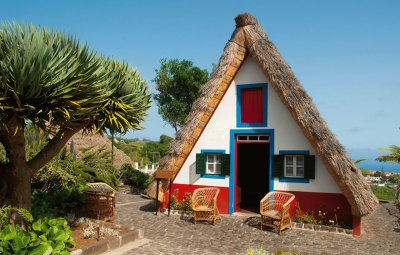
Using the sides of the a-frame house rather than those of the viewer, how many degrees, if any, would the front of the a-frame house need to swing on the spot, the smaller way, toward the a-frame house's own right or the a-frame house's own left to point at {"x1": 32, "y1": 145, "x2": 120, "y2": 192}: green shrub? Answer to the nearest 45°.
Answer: approximately 90° to the a-frame house's own right

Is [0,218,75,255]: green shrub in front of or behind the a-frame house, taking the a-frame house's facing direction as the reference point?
in front

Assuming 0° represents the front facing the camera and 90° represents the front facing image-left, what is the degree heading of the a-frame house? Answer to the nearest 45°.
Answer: approximately 0°

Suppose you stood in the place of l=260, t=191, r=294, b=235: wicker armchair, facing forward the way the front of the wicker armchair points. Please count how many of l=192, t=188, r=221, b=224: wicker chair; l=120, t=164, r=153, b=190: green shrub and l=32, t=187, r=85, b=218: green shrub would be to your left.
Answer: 0

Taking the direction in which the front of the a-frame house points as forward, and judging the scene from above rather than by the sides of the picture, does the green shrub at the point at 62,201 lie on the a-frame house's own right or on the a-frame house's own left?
on the a-frame house's own right

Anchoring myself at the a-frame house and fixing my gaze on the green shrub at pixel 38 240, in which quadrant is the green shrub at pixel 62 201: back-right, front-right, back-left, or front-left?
front-right

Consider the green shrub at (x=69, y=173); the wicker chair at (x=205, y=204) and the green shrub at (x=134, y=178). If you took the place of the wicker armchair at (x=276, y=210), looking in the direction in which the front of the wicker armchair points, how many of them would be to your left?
0

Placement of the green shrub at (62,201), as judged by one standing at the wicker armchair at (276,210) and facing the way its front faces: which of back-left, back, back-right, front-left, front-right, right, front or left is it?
front-right

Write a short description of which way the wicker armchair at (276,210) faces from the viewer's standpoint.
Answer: facing the viewer and to the left of the viewer

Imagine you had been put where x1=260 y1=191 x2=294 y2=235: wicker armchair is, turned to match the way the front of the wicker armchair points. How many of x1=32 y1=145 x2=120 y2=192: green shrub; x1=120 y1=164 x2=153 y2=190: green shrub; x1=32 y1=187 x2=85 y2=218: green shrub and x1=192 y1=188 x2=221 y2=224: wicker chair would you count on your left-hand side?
0

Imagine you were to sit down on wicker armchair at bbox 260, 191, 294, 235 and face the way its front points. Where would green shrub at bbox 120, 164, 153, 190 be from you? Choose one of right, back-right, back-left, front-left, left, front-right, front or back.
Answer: right

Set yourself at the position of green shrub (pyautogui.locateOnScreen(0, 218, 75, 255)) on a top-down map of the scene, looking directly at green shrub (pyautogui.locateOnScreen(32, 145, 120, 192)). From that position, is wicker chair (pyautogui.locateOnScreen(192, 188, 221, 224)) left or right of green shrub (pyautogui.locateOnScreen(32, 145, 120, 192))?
right

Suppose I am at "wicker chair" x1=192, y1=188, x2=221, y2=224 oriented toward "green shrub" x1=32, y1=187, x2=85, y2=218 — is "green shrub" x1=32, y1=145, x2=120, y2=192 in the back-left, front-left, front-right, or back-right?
front-right

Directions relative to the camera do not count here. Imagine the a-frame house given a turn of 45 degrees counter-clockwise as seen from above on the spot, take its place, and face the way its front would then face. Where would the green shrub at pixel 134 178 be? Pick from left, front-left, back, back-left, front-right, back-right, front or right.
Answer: back

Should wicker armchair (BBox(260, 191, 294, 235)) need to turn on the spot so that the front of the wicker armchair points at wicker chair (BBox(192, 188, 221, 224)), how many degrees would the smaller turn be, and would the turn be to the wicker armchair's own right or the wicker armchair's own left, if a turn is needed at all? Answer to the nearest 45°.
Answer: approximately 45° to the wicker armchair's own right
